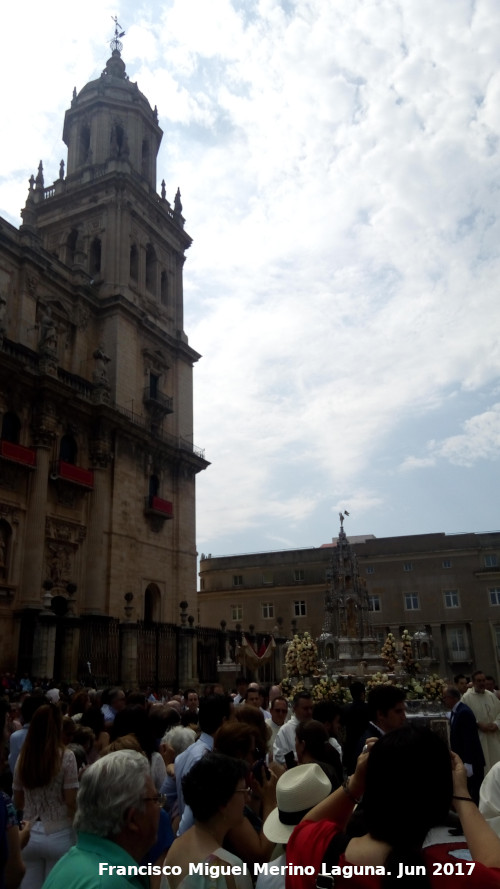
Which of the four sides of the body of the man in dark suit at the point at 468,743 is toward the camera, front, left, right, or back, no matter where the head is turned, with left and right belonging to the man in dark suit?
left

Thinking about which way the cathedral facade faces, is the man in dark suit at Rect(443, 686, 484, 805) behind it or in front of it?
in front

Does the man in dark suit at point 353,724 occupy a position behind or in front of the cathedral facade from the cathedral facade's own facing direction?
in front

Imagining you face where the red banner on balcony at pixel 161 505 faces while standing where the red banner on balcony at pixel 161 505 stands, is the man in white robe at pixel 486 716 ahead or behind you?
ahead

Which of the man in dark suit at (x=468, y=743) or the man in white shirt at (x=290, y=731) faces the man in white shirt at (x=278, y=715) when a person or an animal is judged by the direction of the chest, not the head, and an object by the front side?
the man in dark suit

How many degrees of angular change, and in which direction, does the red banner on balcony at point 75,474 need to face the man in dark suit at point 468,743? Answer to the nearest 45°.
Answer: approximately 45° to its right

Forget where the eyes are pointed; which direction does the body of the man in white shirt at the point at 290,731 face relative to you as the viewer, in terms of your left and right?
facing the viewer and to the right of the viewer

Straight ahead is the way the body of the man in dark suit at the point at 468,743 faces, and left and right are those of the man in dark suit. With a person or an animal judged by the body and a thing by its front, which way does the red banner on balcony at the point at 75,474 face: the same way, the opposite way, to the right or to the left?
the opposite way

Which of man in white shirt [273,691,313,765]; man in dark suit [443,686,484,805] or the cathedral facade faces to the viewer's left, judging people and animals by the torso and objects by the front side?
the man in dark suit

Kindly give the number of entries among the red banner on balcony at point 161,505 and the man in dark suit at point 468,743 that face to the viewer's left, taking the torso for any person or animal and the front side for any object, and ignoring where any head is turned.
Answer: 1

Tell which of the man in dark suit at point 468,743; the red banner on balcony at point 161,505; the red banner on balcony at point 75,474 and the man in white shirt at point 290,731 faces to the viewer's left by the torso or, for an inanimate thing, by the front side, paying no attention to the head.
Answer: the man in dark suit

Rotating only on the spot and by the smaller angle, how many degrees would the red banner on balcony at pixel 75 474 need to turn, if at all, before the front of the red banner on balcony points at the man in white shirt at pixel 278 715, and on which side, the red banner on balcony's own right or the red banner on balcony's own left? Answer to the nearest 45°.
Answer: approximately 45° to the red banner on balcony's own right

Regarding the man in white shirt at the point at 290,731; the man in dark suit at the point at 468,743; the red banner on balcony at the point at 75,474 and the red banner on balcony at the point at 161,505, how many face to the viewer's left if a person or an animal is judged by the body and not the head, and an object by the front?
1

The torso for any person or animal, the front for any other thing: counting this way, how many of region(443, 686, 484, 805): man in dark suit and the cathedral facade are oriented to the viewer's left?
1

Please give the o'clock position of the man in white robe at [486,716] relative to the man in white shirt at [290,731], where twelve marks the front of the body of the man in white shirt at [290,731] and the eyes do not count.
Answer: the man in white robe at [486,716] is roughly at 9 o'clock from the man in white shirt at [290,731].

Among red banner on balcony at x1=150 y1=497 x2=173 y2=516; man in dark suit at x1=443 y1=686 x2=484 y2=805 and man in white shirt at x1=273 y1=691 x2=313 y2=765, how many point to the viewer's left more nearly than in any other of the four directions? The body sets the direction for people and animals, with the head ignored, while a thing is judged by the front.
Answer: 1

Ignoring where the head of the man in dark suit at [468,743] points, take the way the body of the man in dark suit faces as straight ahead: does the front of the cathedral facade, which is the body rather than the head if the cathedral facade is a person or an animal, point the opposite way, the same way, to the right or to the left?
the opposite way
